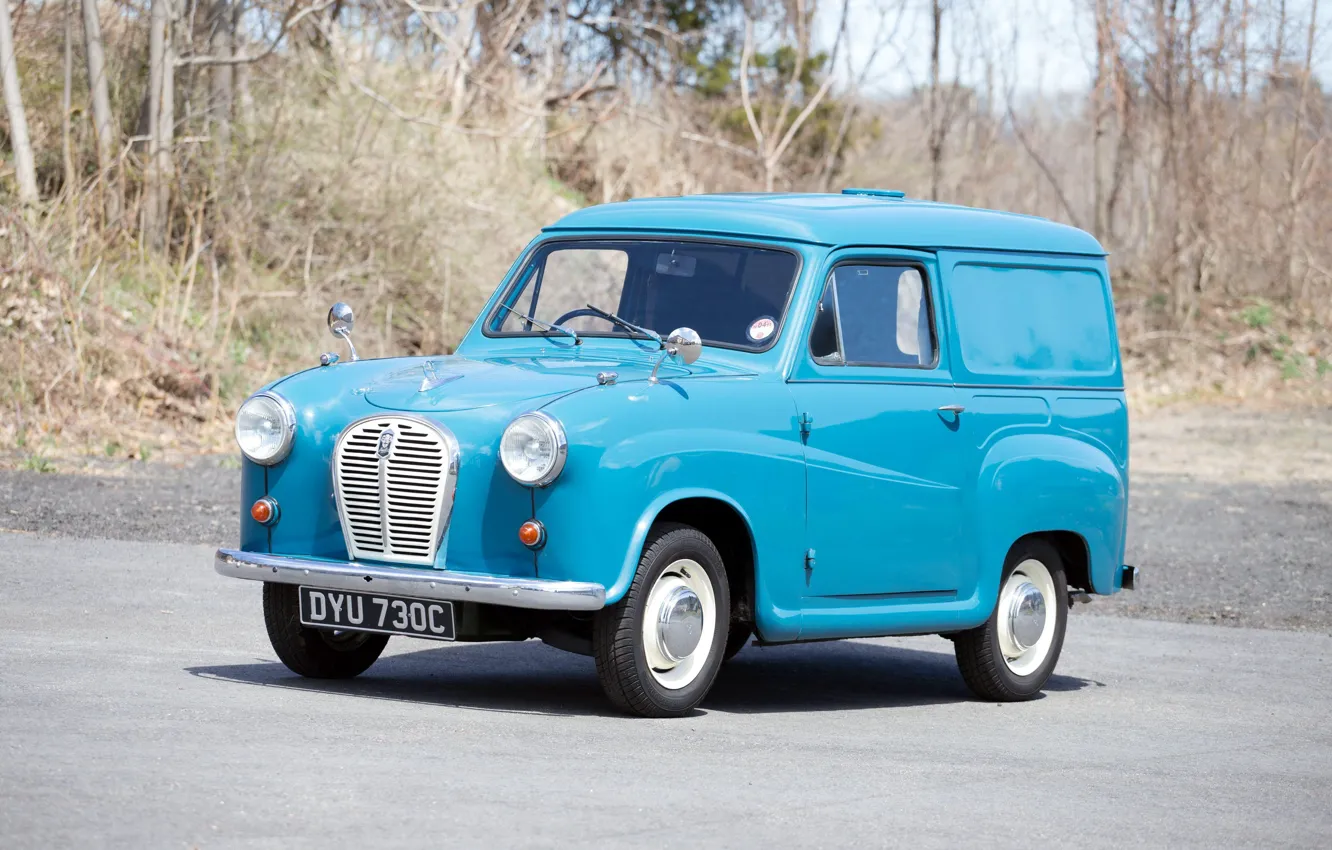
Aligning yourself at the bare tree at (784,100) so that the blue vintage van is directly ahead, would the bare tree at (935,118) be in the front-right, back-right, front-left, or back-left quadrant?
back-left

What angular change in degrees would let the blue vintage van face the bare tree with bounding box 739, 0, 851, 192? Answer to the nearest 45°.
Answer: approximately 135° to its right

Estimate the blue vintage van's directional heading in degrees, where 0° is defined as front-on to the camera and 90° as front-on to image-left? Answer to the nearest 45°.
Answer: approximately 45°

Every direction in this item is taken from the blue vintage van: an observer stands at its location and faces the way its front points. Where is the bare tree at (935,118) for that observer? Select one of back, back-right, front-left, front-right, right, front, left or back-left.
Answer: back-right
